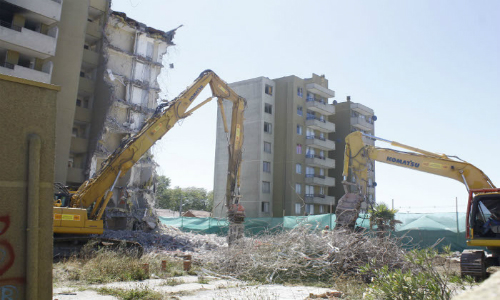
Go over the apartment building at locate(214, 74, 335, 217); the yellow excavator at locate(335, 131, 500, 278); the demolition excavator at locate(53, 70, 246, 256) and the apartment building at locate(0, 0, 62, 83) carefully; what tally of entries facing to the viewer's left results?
1

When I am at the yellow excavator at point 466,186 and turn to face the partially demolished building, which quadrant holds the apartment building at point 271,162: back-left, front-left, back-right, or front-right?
front-right

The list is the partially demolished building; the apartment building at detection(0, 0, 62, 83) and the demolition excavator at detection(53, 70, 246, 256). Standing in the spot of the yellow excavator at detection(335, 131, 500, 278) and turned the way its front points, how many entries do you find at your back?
0

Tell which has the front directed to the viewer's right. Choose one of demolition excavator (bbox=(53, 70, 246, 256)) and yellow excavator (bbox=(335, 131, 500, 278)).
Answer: the demolition excavator

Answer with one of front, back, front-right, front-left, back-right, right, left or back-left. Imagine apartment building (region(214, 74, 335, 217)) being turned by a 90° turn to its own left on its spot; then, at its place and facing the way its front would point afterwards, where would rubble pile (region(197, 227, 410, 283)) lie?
back-right

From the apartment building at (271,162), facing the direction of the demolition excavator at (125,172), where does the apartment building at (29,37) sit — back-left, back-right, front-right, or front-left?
front-right

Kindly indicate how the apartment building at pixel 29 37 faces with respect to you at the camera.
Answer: facing the viewer and to the right of the viewer

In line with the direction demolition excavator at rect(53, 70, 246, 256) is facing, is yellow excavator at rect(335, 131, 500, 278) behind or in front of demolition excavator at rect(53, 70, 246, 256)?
in front

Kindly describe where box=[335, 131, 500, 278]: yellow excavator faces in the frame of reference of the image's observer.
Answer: facing to the left of the viewer

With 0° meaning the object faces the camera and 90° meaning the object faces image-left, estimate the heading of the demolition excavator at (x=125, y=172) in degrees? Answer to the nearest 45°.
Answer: approximately 270°

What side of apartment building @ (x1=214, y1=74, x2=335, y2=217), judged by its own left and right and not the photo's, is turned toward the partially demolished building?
right

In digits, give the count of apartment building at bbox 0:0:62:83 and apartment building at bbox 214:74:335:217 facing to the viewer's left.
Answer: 0

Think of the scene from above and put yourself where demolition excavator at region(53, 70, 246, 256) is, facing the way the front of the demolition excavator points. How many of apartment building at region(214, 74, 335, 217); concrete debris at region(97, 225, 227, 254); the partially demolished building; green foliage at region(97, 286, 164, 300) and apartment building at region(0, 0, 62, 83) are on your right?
1

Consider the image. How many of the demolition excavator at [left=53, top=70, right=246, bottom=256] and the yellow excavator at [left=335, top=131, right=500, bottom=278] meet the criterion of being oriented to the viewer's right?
1

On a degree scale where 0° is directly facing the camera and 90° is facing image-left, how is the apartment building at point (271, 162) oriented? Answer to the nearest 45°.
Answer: approximately 315°

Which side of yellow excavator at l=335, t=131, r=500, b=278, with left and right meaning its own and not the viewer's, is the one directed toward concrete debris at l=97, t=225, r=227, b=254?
front
